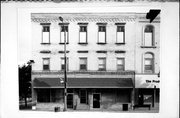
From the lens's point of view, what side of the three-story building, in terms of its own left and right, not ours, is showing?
front
